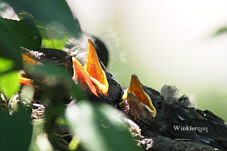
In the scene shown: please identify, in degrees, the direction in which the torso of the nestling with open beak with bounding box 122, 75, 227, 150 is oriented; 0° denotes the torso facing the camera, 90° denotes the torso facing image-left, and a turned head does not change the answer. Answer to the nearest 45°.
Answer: approximately 90°

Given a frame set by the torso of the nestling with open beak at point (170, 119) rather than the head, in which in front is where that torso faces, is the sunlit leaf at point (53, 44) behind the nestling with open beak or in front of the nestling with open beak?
in front

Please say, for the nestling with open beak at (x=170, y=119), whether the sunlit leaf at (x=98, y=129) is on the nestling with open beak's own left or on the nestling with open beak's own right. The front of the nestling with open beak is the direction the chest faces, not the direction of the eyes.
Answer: on the nestling with open beak's own left
